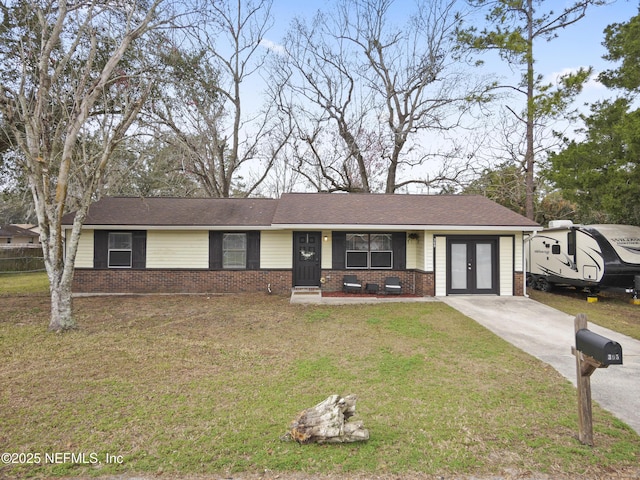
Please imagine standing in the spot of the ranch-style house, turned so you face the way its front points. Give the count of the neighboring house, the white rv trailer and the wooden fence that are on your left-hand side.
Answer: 1

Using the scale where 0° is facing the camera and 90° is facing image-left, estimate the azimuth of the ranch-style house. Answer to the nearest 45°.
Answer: approximately 0°

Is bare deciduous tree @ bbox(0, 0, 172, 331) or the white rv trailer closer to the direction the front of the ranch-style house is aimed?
the bare deciduous tree

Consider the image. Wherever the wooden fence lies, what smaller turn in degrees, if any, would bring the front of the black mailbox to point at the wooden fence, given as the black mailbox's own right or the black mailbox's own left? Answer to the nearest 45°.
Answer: approximately 135° to the black mailbox's own right

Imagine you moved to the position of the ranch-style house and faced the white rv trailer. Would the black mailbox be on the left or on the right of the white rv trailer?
right

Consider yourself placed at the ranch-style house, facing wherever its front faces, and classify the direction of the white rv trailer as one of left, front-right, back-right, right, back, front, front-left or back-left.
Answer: left

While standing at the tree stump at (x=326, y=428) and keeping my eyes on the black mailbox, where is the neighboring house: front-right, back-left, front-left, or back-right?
back-left
